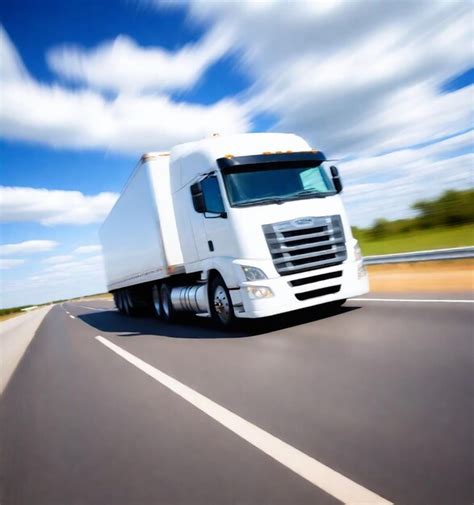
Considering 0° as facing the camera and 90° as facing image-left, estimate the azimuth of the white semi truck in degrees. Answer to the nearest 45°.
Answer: approximately 315°
